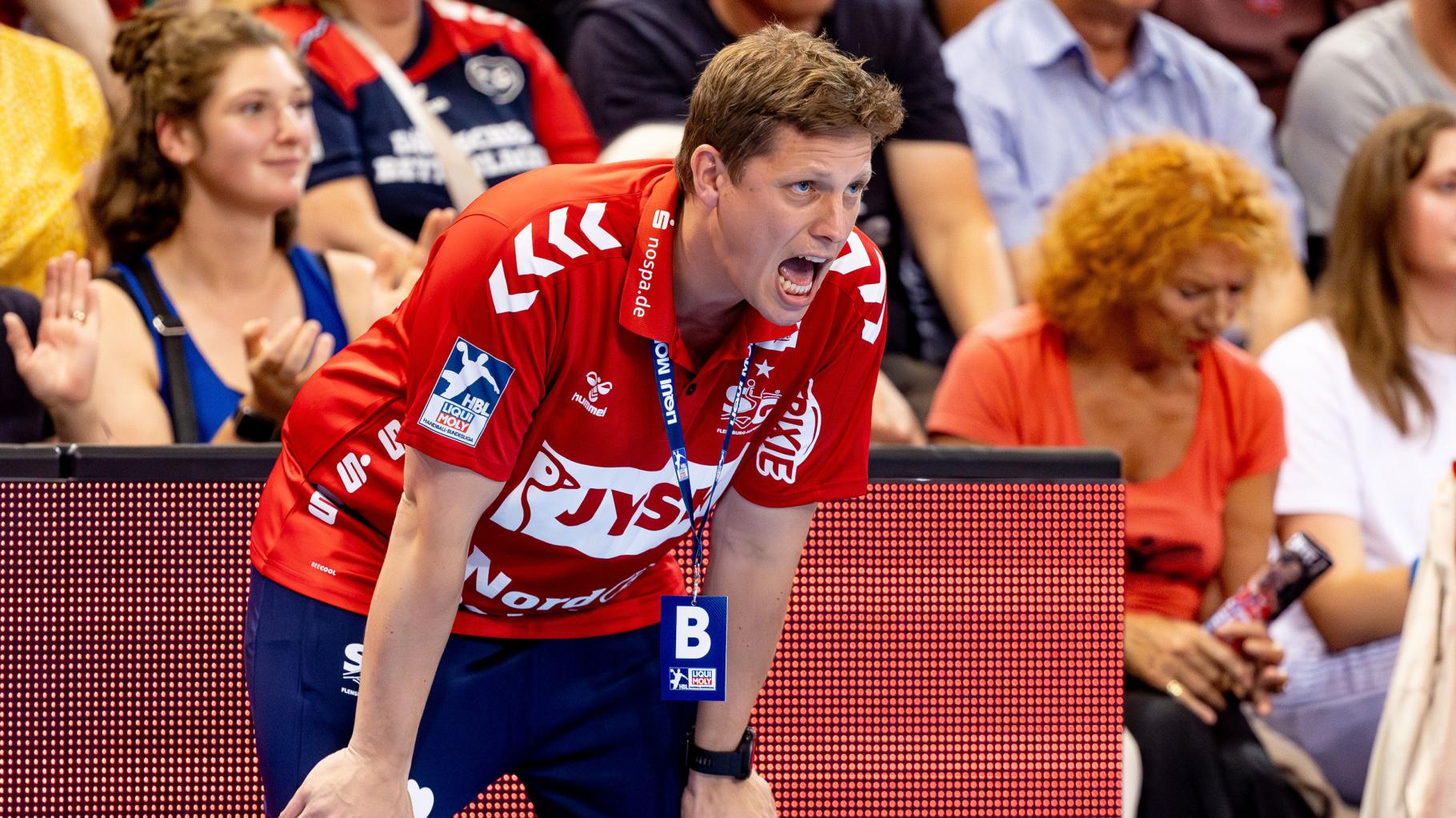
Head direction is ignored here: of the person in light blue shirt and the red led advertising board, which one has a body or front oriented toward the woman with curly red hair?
the person in light blue shirt

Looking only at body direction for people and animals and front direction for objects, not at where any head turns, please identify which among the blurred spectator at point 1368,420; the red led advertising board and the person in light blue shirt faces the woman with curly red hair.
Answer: the person in light blue shirt

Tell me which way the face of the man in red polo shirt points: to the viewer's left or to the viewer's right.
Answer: to the viewer's right

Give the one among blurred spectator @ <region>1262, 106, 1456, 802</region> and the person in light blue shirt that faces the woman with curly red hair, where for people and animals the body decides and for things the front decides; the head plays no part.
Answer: the person in light blue shirt

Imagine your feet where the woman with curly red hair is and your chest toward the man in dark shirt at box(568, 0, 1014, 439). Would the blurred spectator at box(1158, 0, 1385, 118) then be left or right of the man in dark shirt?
right

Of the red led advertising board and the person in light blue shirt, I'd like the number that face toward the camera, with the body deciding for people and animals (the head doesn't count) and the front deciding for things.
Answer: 2

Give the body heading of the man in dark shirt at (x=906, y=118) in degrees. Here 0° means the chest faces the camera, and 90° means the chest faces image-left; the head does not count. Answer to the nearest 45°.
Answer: approximately 0°
